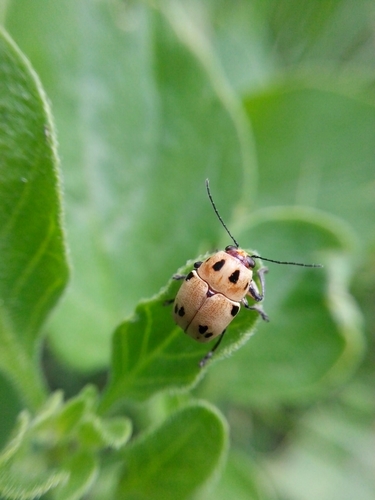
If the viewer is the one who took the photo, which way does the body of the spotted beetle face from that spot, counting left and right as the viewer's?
facing away from the viewer and to the right of the viewer

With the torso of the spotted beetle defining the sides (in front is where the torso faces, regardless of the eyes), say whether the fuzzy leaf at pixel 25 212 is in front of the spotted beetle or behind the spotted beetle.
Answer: behind

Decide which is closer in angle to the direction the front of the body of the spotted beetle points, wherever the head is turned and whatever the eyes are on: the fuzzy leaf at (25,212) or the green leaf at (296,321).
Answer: the green leaf
